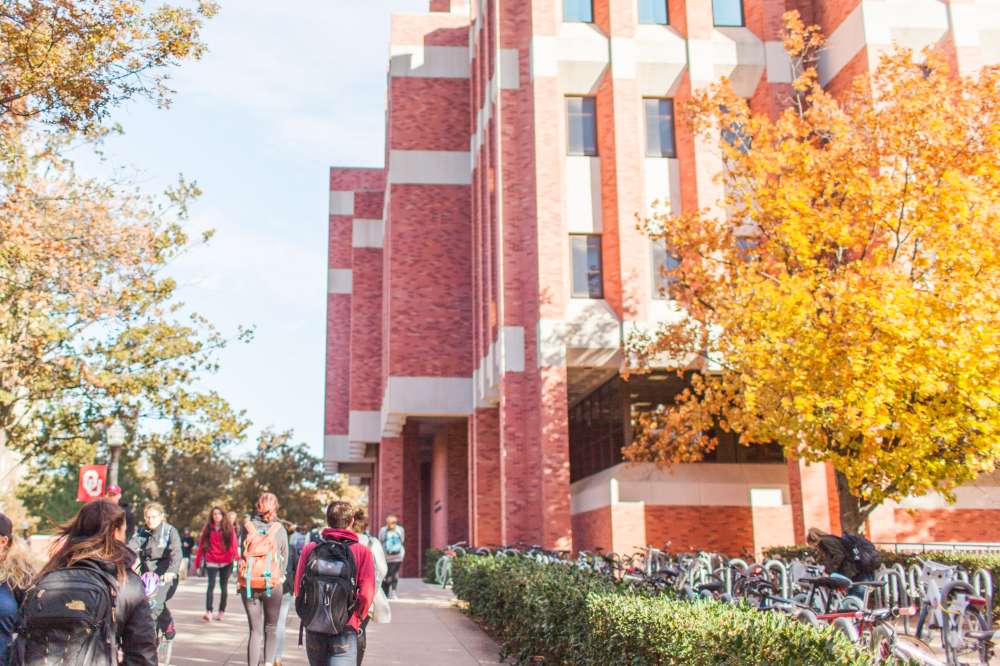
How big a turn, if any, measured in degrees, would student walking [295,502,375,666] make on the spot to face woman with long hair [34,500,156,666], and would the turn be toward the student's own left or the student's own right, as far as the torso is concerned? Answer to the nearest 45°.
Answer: approximately 135° to the student's own left

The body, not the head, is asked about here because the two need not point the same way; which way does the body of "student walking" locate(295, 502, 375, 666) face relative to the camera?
away from the camera

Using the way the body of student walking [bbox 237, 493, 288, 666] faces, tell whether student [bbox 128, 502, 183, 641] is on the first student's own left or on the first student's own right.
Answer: on the first student's own left

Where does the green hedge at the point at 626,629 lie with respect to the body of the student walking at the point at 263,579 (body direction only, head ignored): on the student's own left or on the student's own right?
on the student's own right

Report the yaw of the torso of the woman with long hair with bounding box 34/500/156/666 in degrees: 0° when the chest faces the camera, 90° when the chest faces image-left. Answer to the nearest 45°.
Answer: approximately 225°

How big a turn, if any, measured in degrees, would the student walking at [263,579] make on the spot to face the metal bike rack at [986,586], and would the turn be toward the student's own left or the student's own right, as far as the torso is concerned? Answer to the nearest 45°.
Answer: approximately 90° to the student's own right

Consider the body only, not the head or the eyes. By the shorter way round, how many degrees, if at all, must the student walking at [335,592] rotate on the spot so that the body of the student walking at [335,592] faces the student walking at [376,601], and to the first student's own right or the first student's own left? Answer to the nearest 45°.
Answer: approximately 45° to the first student's own right

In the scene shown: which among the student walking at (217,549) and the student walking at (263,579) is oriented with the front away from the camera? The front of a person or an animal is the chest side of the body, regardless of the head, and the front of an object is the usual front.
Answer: the student walking at (263,579)

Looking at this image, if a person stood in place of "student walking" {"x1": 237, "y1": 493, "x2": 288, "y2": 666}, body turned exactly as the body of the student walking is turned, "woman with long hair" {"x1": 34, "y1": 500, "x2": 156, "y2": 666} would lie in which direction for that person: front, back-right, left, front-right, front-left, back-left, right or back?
back

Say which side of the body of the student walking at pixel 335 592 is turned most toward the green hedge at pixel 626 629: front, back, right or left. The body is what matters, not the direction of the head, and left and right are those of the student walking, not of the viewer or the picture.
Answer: right

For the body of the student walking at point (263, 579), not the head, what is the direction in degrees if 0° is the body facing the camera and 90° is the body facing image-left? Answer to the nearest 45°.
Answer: approximately 180°
